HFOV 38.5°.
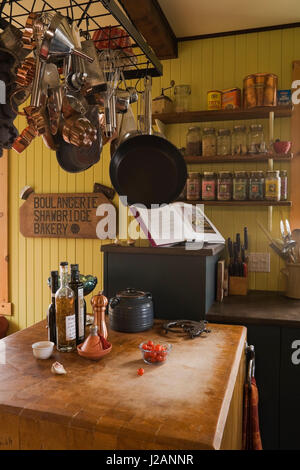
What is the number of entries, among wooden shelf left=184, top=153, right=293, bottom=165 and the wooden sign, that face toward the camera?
2

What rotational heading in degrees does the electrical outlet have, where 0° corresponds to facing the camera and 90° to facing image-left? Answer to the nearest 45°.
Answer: approximately 0°

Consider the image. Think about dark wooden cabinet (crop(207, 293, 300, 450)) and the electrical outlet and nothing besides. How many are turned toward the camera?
2

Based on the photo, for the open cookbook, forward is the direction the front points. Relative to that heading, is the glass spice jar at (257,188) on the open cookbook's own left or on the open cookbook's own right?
on the open cookbook's own left

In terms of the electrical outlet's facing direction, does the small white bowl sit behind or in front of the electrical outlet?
in front

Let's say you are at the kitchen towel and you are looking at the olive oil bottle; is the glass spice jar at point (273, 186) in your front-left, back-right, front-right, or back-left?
back-right
